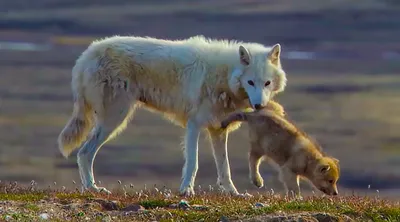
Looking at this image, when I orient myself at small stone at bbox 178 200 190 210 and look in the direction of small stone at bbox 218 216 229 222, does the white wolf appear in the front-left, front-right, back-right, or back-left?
back-left

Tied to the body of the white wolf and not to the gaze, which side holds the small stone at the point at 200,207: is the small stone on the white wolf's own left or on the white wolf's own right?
on the white wolf's own right

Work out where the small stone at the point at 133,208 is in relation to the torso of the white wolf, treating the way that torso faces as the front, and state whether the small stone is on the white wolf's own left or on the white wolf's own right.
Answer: on the white wolf's own right

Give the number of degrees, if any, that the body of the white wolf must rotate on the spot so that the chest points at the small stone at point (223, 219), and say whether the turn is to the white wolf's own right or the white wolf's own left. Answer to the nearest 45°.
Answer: approximately 90° to the white wolf's own right

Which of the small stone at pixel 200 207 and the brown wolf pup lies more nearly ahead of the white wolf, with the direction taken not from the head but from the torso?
the brown wolf pup

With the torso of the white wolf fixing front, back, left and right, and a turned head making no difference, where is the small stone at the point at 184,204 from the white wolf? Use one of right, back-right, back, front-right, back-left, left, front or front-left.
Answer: right

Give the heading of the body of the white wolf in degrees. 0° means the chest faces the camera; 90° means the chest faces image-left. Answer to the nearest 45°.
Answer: approximately 270°
